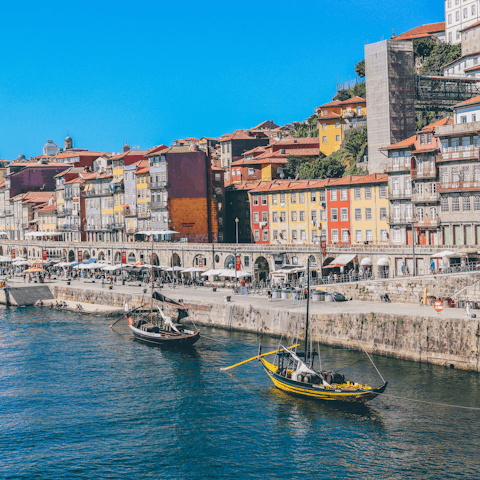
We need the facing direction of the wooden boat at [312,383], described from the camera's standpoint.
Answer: facing the viewer and to the right of the viewer
